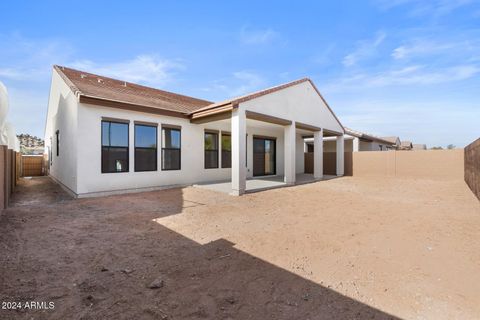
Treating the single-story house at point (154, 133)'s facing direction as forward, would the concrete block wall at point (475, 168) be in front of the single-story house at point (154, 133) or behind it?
behind

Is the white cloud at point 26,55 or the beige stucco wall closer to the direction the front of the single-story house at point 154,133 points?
the white cloud

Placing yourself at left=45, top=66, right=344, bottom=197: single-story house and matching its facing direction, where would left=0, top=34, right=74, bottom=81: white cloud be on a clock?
The white cloud is roughly at 11 o'clock from the single-story house.

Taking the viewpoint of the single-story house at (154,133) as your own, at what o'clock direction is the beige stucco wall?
The beige stucco wall is roughly at 4 o'clock from the single-story house.

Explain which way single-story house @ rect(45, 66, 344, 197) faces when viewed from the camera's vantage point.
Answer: facing away from the viewer and to the left of the viewer
